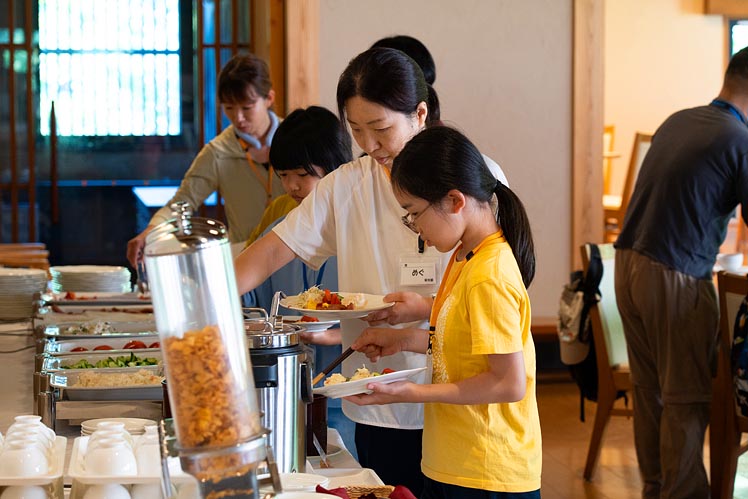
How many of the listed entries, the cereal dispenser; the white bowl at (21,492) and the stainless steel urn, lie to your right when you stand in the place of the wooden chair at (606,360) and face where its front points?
3

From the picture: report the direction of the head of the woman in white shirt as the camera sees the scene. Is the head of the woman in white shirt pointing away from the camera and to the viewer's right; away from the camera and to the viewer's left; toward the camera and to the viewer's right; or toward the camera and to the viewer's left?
toward the camera and to the viewer's left

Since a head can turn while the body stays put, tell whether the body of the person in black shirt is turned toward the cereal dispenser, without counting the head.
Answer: no

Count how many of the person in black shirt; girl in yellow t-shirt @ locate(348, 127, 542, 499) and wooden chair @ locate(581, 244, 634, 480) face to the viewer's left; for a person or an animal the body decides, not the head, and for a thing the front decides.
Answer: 1

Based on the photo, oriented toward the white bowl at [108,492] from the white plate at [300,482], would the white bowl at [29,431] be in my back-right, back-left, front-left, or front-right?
front-right

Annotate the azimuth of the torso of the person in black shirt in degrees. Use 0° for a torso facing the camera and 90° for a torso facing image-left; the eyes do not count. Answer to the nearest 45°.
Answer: approximately 225°

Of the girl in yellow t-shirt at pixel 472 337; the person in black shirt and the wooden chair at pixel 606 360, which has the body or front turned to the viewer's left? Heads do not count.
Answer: the girl in yellow t-shirt

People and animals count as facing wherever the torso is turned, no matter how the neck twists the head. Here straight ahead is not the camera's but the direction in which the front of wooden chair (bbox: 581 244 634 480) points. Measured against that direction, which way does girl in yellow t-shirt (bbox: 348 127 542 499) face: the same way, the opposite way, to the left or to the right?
the opposite way

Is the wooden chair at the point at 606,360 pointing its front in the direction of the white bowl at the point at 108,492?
no

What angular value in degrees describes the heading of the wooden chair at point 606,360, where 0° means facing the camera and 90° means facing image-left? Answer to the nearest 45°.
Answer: approximately 270°

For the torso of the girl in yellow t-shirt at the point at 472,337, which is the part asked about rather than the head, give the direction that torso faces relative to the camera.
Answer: to the viewer's left

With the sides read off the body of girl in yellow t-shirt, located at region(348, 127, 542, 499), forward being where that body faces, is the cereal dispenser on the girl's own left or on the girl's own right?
on the girl's own left

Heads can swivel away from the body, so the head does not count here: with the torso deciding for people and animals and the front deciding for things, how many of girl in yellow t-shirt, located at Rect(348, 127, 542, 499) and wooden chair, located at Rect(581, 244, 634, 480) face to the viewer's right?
1
